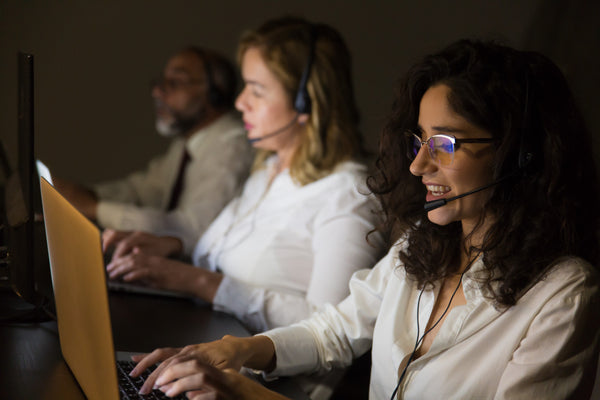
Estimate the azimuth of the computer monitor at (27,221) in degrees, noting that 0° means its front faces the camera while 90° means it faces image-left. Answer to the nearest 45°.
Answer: approximately 270°

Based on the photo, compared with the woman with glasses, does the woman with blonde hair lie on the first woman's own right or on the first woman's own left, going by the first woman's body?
on the first woman's own right

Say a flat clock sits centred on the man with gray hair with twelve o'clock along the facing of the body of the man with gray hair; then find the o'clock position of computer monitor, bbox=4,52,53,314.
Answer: The computer monitor is roughly at 11 o'clock from the man with gray hair.

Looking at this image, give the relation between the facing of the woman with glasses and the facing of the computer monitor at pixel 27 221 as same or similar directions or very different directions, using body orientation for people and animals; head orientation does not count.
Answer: very different directions

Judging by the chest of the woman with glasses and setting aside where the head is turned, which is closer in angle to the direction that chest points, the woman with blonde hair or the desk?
the desk

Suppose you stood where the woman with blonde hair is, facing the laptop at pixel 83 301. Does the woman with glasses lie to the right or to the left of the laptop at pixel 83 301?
left

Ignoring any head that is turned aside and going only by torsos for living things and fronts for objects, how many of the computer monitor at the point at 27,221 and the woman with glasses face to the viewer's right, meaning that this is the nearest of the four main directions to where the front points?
1

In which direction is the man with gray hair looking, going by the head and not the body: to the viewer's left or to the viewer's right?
to the viewer's left

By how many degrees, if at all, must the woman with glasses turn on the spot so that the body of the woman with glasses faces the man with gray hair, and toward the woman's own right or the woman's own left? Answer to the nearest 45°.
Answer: approximately 90° to the woman's own right
